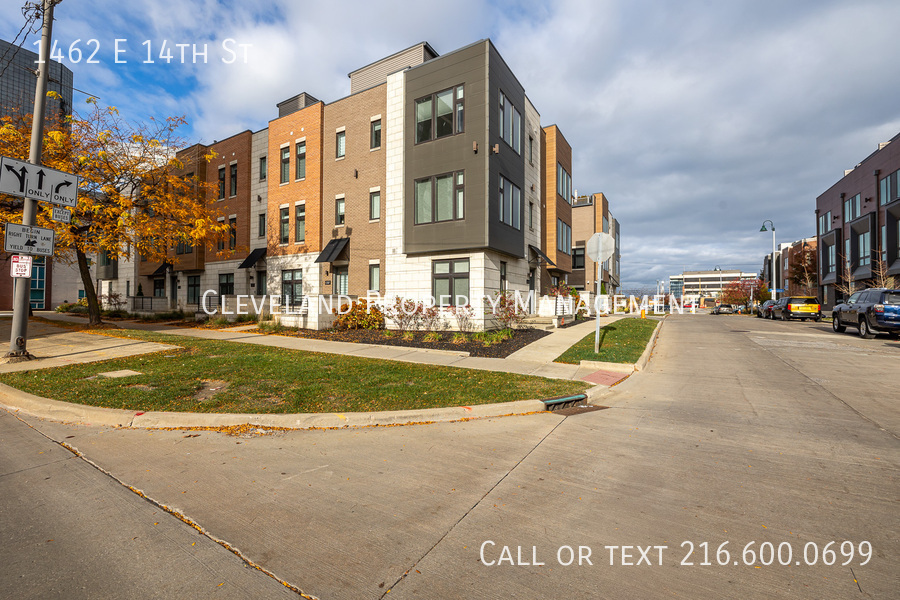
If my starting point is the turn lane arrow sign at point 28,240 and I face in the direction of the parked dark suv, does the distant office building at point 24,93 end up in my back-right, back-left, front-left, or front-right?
back-left
